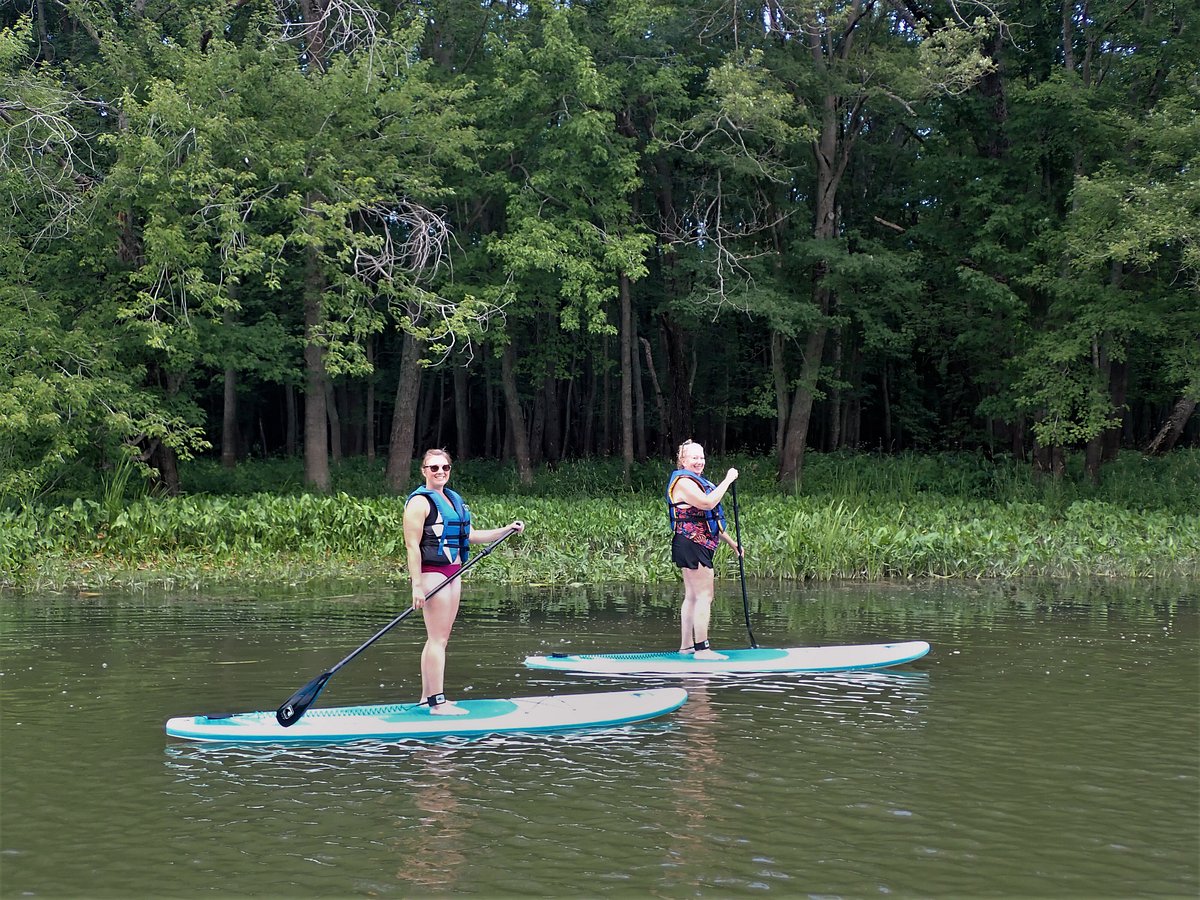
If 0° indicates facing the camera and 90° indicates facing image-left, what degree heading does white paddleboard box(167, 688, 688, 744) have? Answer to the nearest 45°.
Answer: approximately 270°

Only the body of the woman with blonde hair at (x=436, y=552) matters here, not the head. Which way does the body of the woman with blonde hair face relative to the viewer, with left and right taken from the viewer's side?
facing the viewer and to the right of the viewer

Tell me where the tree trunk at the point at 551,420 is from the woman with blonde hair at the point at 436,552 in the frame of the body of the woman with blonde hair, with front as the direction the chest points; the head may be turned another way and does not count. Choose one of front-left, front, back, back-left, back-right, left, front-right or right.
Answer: back-left

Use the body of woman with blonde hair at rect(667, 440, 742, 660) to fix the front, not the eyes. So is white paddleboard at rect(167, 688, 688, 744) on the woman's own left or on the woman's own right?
on the woman's own right

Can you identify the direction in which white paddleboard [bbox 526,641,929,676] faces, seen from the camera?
facing to the right of the viewer

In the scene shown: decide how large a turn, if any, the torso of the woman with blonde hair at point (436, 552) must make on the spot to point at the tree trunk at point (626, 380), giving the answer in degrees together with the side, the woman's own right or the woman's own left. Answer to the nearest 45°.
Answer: approximately 135° to the woman's own left
